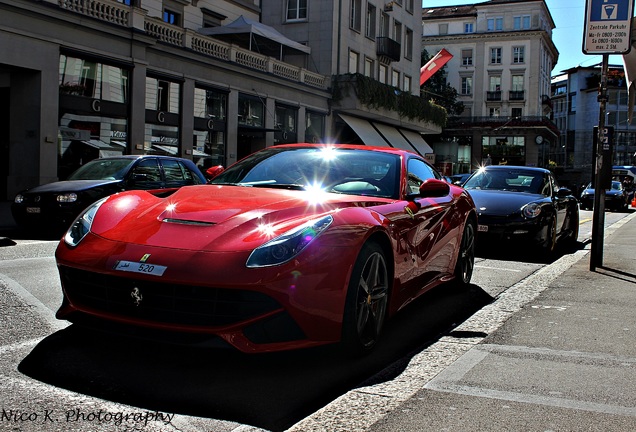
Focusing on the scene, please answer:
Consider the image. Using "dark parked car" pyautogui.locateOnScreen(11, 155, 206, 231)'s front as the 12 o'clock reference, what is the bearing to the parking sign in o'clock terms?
The parking sign is roughly at 9 o'clock from the dark parked car.

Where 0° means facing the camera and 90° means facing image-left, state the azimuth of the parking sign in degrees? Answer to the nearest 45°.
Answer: approximately 0°

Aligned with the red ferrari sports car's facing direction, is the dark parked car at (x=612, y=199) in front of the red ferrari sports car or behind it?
behind

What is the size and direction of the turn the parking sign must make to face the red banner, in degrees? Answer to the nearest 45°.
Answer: approximately 180°

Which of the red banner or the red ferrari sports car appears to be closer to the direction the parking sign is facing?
the red ferrari sports car

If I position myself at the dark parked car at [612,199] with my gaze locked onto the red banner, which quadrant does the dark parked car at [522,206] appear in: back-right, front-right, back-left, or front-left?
back-left

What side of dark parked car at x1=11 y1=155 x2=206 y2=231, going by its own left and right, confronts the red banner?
back

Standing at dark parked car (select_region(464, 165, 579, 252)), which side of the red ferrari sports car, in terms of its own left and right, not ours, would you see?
back

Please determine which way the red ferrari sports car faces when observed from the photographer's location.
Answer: facing the viewer and to the left of the viewer

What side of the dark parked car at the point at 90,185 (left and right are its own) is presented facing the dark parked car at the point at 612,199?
back
